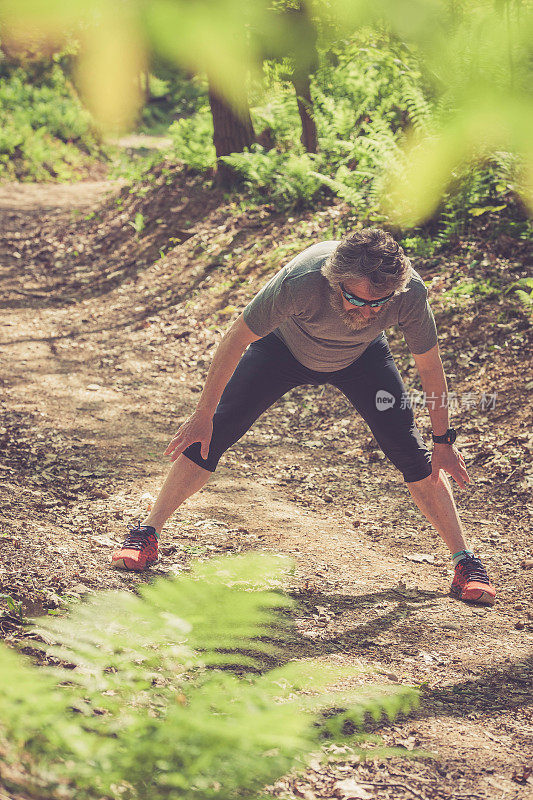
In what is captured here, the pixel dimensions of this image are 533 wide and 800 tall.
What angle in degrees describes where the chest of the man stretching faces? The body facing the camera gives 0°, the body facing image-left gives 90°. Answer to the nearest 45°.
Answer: approximately 0°

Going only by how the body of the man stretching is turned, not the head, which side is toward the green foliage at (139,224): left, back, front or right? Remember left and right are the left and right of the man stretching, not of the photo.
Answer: back

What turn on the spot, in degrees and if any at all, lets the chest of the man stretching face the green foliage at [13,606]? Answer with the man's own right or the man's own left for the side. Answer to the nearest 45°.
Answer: approximately 45° to the man's own right

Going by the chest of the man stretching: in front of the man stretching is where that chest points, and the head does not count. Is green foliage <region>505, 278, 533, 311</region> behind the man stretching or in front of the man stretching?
behind

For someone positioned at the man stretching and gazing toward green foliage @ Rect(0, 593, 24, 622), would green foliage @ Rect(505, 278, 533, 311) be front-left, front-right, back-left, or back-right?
back-right
